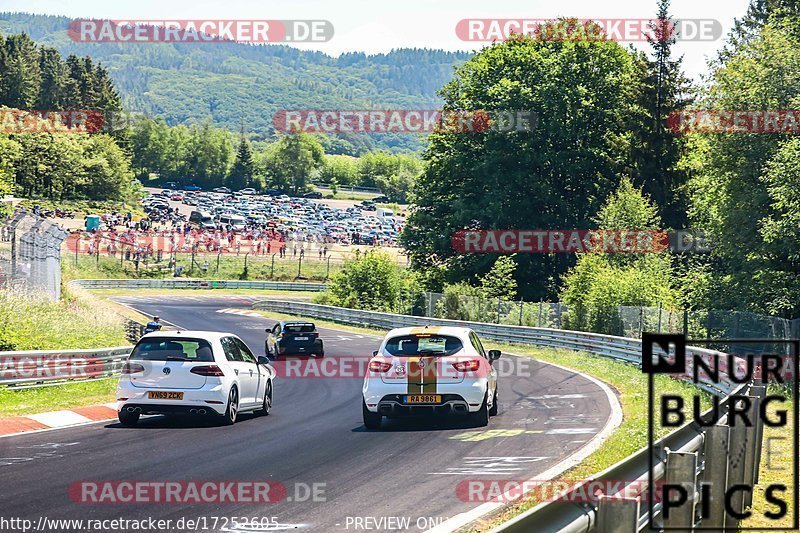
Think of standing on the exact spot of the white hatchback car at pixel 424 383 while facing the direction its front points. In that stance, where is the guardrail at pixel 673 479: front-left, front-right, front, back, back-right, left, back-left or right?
back

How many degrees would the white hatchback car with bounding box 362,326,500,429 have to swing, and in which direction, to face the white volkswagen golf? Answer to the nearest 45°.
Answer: approximately 90° to its left

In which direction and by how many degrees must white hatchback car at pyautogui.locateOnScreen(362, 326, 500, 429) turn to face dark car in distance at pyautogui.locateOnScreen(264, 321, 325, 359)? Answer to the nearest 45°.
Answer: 0° — it already faces it

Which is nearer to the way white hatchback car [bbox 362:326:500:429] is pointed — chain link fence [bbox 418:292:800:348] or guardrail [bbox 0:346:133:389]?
the chain link fence

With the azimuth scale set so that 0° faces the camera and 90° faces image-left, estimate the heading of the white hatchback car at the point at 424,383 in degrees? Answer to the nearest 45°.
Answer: approximately 180°

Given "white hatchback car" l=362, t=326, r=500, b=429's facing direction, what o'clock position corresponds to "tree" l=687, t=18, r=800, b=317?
The tree is roughly at 1 o'clock from the white hatchback car.
